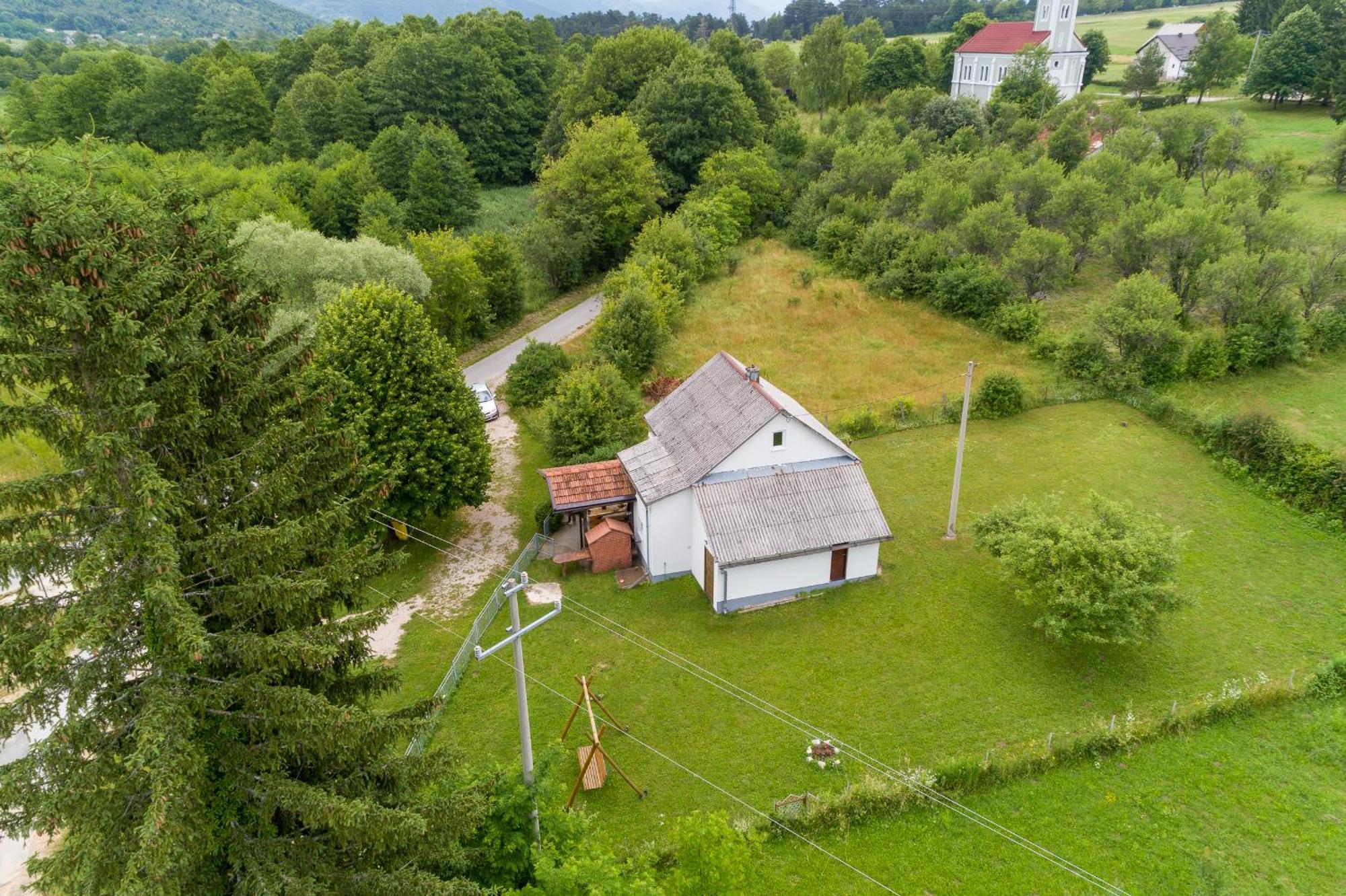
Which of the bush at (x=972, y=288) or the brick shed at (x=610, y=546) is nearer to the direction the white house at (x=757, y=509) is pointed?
the brick shed

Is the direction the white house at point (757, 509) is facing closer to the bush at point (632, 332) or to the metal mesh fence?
the metal mesh fence

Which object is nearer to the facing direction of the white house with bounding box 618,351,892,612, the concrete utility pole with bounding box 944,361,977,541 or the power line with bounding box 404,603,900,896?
the power line

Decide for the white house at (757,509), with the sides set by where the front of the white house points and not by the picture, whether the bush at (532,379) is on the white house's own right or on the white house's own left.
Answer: on the white house's own right
